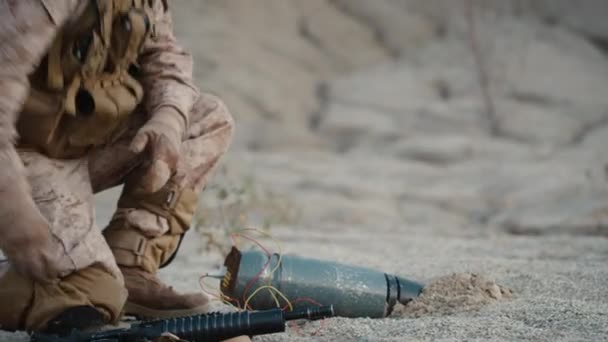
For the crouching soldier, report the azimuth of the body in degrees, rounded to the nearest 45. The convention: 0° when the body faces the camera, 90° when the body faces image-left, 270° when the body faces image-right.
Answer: approximately 315°

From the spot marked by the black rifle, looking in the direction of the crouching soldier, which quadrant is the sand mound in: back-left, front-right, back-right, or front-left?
back-right

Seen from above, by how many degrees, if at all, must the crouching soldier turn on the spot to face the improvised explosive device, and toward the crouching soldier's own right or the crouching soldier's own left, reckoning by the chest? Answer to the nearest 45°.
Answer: approximately 45° to the crouching soldier's own left

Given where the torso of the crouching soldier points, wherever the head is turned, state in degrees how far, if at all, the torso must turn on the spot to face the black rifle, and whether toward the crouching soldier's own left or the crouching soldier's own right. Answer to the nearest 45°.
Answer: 0° — they already face it
